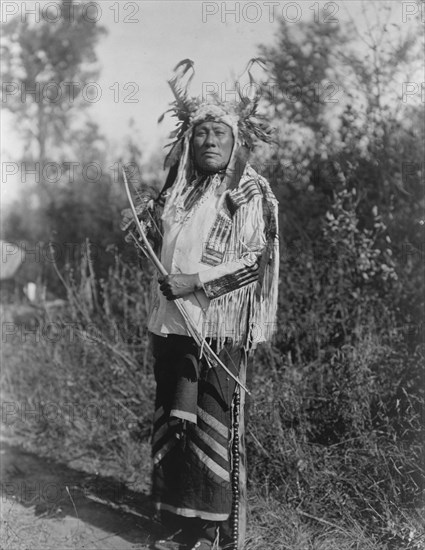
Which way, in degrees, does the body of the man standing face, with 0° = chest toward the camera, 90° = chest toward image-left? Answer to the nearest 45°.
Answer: approximately 45°
